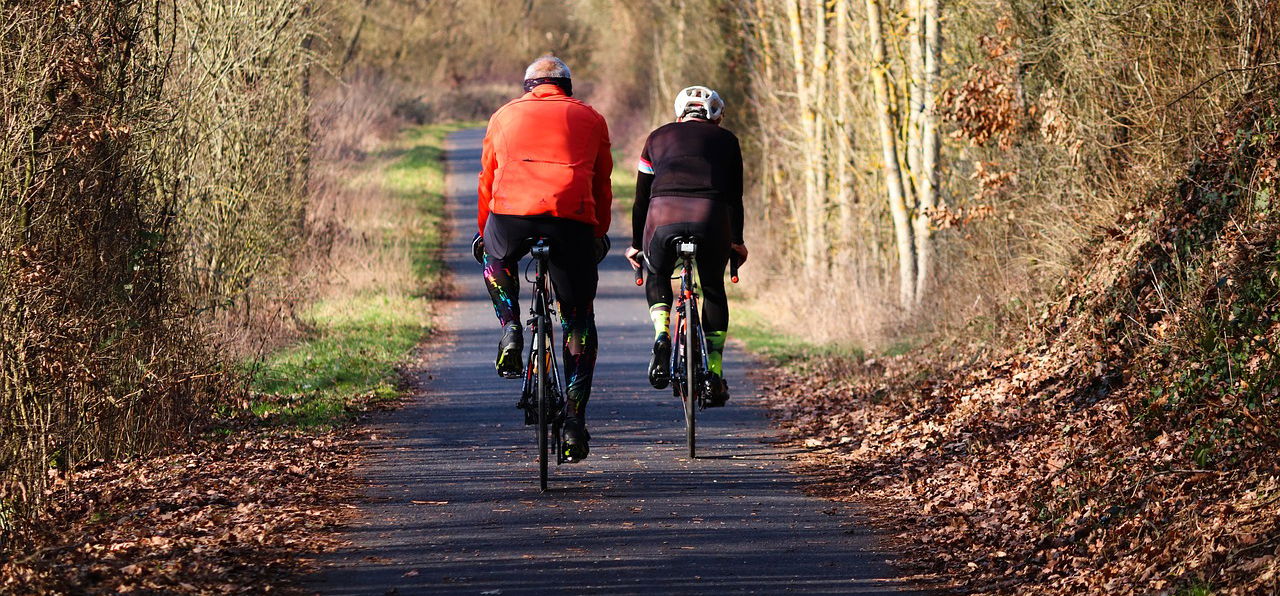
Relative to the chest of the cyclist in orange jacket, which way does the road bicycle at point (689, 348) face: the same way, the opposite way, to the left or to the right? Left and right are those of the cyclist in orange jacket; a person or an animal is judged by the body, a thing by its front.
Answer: the same way

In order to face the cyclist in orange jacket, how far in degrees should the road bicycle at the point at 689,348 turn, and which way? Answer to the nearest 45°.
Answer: approximately 135° to its left

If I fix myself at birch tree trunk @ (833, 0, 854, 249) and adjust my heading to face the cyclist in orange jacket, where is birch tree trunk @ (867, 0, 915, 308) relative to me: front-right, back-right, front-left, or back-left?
front-left

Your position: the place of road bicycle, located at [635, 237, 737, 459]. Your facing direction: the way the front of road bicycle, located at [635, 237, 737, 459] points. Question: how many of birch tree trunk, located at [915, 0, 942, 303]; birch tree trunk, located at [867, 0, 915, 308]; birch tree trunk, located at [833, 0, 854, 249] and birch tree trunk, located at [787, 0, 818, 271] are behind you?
0

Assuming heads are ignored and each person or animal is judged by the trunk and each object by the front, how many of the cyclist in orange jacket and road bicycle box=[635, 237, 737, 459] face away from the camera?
2

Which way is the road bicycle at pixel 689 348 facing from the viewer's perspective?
away from the camera

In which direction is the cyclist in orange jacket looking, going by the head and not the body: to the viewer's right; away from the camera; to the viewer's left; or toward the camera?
away from the camera

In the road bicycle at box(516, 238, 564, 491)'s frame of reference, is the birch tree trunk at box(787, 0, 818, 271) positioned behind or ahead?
ahead

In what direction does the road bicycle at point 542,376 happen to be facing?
away from the camera

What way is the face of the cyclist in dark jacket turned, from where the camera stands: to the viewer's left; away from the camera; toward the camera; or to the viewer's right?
away from the camera

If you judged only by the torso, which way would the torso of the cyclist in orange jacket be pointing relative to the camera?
away from the camera

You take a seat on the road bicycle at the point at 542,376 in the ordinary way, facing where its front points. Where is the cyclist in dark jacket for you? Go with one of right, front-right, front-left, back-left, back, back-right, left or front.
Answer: front-right

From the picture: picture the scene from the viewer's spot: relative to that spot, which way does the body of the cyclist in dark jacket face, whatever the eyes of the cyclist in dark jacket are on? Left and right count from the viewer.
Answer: facing away from the viewer

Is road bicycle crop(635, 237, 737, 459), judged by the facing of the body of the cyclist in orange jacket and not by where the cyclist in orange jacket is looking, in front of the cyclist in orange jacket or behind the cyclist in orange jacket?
in front

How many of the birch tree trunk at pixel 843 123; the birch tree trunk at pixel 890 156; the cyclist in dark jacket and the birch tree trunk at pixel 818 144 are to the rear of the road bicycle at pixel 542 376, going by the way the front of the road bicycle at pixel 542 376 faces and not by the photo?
0

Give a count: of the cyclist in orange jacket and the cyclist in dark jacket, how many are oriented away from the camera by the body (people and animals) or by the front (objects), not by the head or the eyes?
2

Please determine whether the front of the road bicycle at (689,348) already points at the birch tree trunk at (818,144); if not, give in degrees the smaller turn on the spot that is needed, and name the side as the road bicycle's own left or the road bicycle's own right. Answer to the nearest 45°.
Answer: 0° — it already faces it

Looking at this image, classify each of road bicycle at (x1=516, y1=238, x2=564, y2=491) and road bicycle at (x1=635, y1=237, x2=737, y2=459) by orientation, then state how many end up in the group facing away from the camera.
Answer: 2

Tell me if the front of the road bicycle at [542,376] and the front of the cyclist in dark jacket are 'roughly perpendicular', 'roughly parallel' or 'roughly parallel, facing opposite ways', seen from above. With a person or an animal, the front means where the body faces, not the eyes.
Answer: roughly parallel
